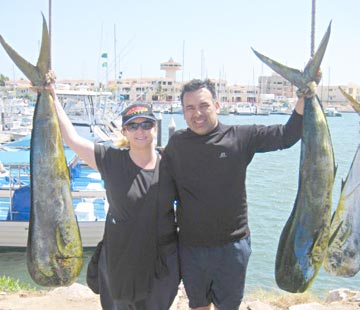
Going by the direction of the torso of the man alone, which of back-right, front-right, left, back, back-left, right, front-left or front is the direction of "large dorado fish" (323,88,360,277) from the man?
left

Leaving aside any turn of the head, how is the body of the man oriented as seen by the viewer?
toward the camera

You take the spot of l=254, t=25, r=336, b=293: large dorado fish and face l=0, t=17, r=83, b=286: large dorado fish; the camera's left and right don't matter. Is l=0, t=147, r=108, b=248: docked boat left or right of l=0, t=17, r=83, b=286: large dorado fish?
right

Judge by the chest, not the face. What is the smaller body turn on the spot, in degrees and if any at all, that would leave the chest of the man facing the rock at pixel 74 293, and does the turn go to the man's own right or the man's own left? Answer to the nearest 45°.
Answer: approximately 135° to the man's own right
